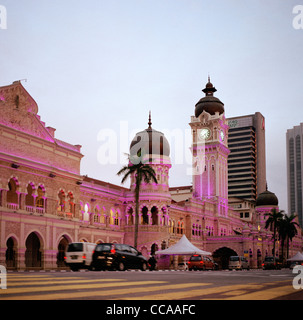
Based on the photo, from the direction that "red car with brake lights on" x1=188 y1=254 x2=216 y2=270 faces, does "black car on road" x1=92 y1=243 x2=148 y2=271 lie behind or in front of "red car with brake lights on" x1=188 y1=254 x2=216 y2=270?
behind

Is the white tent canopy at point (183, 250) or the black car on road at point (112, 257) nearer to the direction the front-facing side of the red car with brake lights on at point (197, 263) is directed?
the white tent canopy

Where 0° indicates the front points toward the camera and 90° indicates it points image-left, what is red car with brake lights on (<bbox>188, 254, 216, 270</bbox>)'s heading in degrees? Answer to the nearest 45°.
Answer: approximately 225°

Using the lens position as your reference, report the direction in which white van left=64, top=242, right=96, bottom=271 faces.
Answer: facing away from the viewer and to the right of the viewer

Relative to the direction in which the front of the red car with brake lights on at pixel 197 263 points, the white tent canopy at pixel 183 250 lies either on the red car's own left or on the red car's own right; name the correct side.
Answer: on the red car's own left

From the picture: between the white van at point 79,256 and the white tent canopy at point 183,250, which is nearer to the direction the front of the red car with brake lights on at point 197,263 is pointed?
the white tent canopy

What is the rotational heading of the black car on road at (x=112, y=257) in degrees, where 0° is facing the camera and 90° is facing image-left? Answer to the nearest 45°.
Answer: approximately 225°

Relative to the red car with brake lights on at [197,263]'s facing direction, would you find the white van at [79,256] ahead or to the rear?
to the rear
